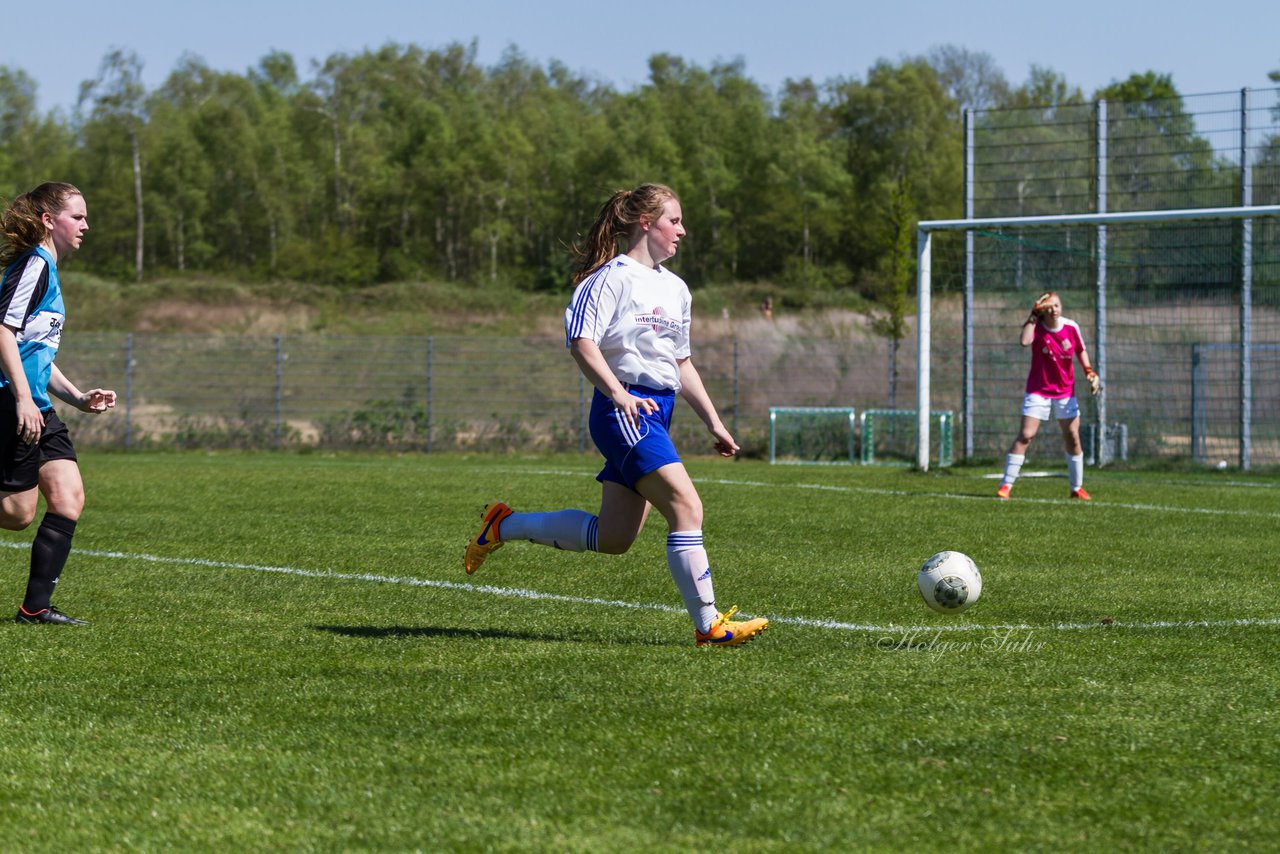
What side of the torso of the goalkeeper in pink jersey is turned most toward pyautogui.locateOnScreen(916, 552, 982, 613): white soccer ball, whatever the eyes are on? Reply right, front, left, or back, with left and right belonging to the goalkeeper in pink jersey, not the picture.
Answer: front

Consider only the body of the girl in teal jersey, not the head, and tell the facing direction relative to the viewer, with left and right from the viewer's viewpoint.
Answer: facing to the right of the viewer

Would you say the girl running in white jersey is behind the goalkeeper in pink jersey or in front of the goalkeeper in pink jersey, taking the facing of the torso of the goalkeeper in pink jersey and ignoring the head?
in front

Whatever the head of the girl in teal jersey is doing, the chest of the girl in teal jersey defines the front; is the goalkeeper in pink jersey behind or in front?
in front

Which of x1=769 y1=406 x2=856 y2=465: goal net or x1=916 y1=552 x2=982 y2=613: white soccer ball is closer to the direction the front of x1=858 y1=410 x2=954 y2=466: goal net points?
the white soccer ball

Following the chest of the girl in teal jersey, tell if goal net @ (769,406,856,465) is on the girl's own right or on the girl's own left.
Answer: on the girl's own left

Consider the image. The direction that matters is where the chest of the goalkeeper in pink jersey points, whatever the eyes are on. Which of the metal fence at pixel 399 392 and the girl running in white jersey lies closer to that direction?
the girl running in white jersey

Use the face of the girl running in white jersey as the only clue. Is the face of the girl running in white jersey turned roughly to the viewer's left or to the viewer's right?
to the viewer's right

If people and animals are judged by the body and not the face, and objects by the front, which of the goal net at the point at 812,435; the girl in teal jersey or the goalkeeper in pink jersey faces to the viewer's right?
the girl in teal jersey

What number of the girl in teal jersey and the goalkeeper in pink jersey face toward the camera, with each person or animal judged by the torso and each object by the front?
1

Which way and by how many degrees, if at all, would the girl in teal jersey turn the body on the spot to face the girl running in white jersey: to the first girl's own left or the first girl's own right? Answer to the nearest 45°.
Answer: approximately 45° to the first girl's own right

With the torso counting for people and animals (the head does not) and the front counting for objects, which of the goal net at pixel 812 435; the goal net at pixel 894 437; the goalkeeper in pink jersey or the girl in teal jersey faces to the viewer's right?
the girl in teal jersey

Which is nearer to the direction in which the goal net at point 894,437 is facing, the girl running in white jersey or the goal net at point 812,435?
the girl running in white jersey

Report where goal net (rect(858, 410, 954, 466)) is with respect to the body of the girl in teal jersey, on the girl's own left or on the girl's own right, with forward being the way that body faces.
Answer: on the girl's own left

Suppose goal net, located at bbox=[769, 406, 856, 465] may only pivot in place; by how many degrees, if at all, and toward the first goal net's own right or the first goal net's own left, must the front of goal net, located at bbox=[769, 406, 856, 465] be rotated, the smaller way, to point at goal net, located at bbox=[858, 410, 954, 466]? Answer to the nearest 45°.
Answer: approximately 45° to the first goal net's own left
